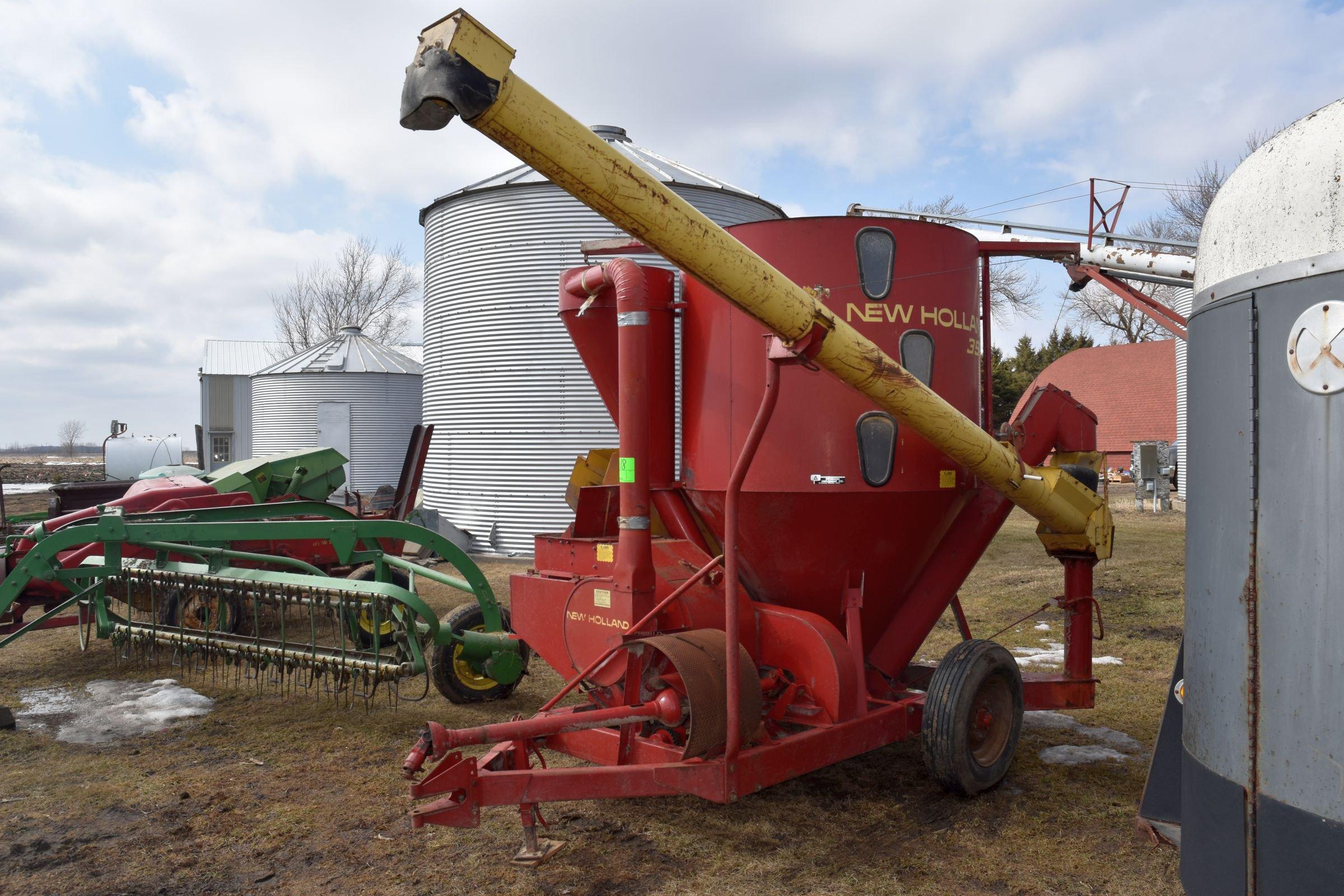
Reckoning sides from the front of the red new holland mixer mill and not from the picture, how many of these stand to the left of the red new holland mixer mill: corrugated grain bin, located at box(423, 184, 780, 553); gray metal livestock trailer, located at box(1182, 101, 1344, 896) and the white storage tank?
1

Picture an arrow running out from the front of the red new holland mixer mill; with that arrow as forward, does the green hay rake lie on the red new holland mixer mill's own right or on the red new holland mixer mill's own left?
on the red new holland mixer mill's own right

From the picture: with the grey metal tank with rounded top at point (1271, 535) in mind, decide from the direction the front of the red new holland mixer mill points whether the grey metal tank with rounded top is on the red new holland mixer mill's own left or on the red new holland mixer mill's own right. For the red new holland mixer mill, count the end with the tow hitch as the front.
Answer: on the red new holland mixer mill's own left

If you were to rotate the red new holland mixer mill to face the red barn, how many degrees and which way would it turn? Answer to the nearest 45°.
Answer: approximately 180°

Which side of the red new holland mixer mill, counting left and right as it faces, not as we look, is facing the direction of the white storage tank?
right

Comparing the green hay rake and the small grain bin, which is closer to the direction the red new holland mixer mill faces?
the green hay rake

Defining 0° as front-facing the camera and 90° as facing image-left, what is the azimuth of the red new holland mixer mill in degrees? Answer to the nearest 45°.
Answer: approximately 45°

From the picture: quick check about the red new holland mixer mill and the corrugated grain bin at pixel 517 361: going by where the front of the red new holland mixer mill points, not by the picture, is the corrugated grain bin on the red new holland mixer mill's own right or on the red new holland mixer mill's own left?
on the red new holland mixer mill's own right

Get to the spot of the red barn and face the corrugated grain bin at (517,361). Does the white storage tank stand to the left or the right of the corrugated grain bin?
right

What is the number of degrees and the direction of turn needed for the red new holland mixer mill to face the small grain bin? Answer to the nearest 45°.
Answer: approximately 90° to its right
